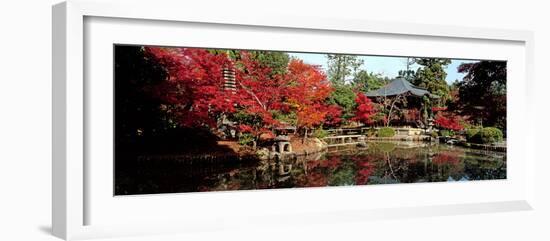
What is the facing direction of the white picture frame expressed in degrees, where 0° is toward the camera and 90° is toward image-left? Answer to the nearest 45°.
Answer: approximately 315°
